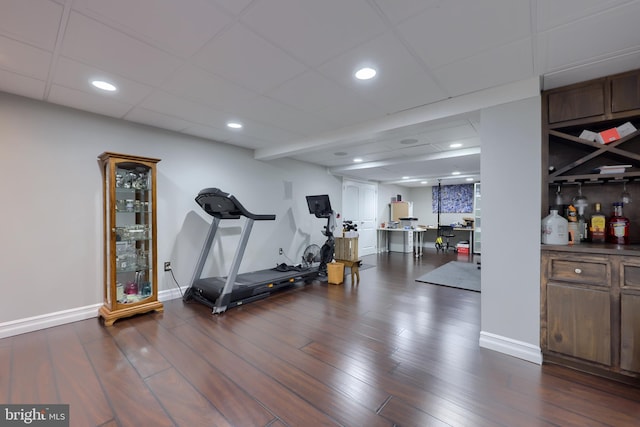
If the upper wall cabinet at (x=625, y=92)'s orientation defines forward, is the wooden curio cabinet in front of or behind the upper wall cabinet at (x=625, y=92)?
in front

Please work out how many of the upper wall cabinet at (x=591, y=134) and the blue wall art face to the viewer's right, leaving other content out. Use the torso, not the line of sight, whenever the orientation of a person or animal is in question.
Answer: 0

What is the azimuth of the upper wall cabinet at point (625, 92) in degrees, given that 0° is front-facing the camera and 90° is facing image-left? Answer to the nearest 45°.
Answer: approximately 45°

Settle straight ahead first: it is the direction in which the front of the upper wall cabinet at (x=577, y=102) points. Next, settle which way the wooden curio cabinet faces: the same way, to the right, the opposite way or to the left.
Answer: to the left

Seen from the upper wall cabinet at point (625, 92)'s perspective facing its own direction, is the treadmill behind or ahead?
ahead

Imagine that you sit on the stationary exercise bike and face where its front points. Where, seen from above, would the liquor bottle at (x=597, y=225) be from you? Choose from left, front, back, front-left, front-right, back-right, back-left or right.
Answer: left

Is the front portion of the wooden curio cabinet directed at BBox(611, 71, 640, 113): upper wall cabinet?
yes

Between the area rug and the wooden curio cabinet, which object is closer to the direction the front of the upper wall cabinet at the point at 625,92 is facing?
the wooden curio cabinet

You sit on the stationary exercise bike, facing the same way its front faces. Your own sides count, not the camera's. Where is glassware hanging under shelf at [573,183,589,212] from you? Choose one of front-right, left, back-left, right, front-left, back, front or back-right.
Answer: left

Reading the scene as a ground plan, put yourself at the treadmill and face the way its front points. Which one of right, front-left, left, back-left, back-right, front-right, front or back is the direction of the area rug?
back-left

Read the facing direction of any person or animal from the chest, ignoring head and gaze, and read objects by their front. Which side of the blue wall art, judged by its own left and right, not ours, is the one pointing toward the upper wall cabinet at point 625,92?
front

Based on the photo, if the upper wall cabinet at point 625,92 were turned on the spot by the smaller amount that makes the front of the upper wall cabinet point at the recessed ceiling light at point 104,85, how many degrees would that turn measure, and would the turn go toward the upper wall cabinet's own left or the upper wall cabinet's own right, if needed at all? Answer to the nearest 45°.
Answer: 0° — it already faces it
